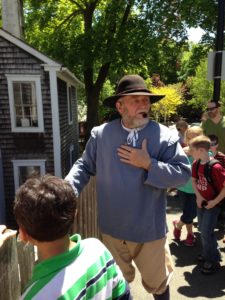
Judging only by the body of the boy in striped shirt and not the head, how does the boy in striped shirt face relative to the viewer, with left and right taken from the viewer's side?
facing away from the viewer and to the left of the viewer

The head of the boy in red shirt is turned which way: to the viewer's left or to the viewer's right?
to the viewer's left

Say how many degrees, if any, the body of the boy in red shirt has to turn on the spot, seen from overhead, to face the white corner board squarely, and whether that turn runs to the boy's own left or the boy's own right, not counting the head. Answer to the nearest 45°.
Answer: approximately 90° to the boy's own right

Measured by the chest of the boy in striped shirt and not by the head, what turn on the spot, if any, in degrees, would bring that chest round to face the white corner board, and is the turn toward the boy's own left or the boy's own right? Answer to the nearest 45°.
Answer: approximately 45° to the boy's own right

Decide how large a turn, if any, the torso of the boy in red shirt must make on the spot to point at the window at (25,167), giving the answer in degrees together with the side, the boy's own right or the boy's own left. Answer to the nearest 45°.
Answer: approximately 90° to the boy's own right
